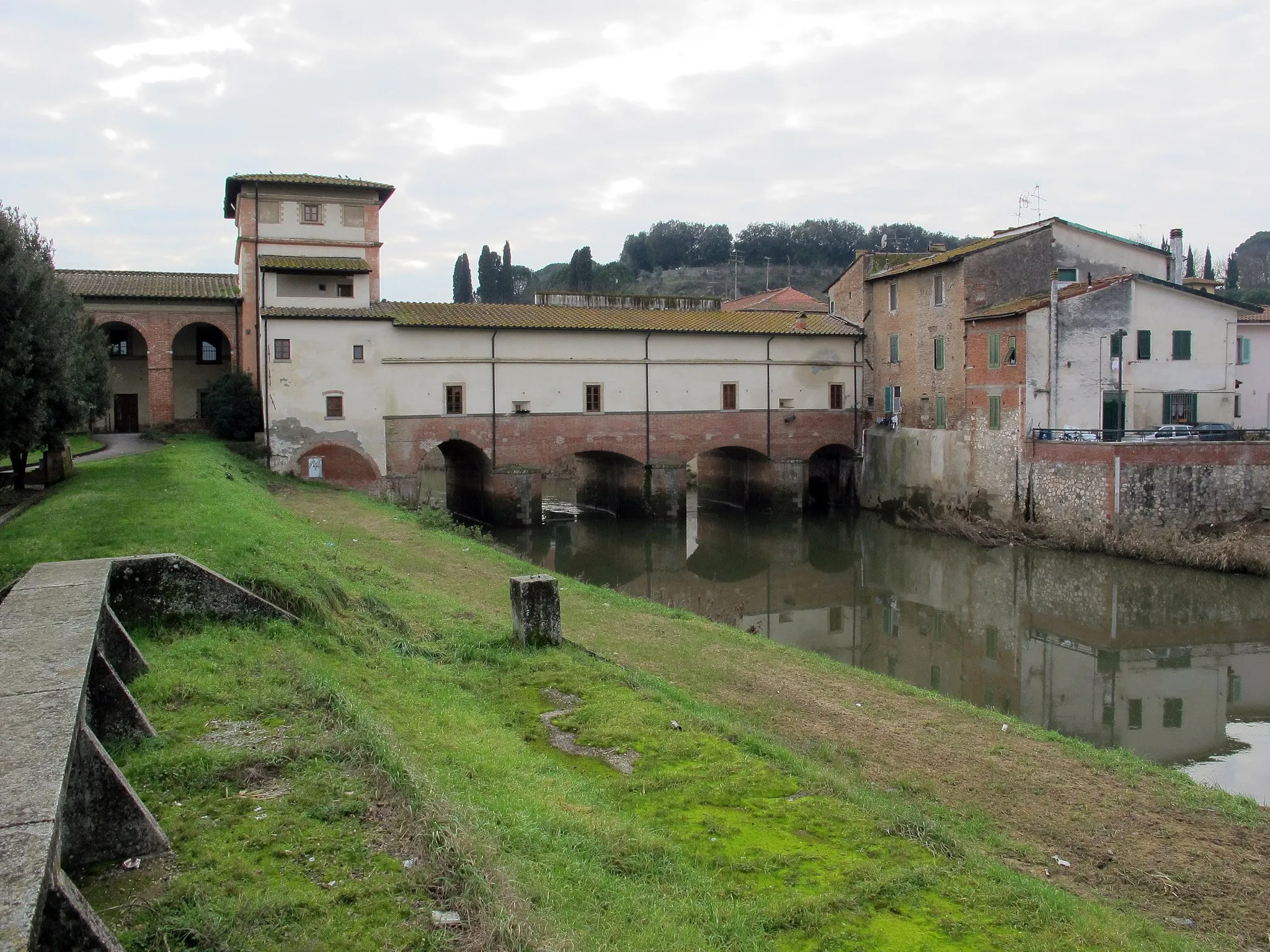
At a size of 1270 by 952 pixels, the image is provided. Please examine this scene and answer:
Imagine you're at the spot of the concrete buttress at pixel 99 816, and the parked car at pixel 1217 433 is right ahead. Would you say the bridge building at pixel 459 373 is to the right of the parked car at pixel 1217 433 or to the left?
left

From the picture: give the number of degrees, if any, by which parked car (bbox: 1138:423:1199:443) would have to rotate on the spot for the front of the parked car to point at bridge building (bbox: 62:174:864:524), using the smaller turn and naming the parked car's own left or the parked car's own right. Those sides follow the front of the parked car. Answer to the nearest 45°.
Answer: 0° — it already faces it

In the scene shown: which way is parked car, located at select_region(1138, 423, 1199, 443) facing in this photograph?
to the viewer's left

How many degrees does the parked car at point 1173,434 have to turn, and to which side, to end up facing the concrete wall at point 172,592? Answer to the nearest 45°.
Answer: approximately 90° to its left

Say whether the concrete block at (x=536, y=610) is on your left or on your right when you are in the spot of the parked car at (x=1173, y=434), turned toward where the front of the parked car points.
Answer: on your left

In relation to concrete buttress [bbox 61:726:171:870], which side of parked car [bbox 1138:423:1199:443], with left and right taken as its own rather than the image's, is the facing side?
left

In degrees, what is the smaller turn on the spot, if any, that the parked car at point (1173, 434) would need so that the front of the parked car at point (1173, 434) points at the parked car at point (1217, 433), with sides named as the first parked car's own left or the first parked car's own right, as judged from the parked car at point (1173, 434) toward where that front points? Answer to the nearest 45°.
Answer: approximately 180°

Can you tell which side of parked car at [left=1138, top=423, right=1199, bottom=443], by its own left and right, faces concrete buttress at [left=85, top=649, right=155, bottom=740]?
left
